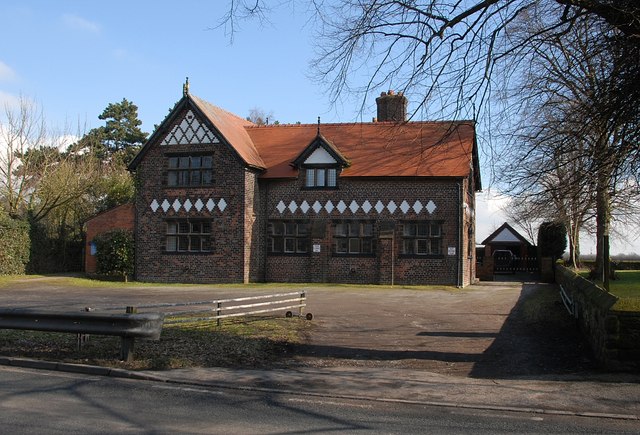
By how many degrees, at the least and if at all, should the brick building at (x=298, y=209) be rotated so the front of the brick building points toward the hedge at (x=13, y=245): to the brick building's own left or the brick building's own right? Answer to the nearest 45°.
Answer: approximately 90° to the brick building's own right

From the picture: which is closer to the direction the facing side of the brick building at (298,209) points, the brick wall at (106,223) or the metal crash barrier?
the metal crash barrier

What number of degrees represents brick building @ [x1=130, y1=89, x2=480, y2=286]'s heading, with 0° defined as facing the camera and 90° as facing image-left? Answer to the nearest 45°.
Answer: approximately 0°

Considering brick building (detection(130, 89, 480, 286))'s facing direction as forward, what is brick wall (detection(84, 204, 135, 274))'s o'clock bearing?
The brick wall is roughly at 4 o'clock from the brick building.

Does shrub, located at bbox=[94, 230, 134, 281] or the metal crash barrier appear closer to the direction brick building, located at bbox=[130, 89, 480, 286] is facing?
the metal crash barrier

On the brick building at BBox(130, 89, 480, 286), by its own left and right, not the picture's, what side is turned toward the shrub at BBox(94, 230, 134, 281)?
right

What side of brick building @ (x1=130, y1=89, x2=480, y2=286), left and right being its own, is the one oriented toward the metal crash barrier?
front
